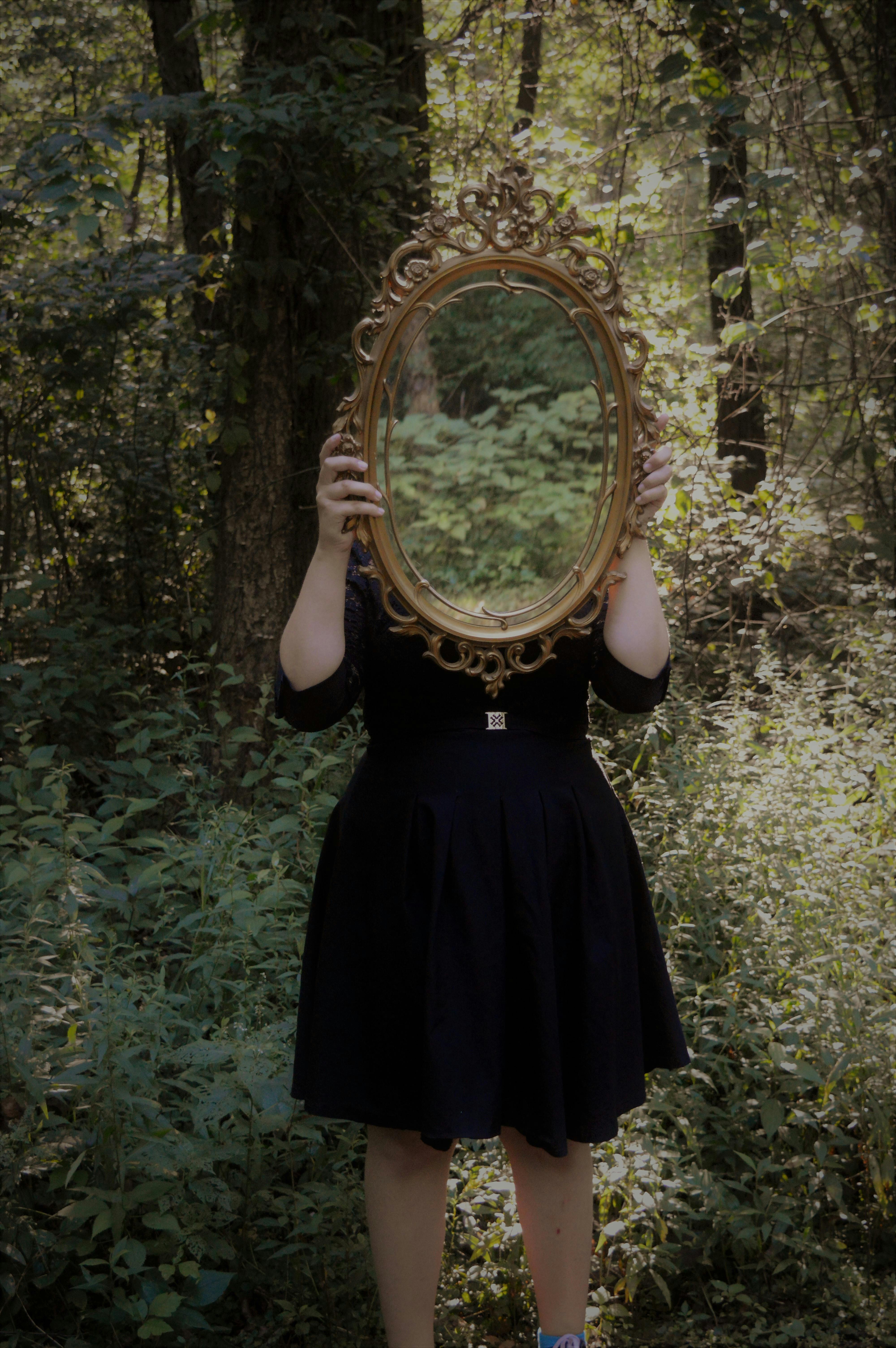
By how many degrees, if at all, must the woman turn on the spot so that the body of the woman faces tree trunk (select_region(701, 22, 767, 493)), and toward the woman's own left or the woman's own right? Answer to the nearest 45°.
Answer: approximately 180°

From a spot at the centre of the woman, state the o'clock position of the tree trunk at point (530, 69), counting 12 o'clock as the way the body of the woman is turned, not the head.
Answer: The tree trunk is roughly at 6 o'clock from the woman.

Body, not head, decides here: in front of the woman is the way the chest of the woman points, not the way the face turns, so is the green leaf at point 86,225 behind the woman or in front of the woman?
behind

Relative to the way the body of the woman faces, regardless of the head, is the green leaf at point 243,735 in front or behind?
behind

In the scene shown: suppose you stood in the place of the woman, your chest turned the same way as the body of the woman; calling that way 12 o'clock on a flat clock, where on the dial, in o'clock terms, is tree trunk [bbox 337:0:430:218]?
The tree trunk is roughly at 6 o'clock from the woman.

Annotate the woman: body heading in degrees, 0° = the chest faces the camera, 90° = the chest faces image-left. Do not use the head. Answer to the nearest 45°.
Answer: approximately 0°

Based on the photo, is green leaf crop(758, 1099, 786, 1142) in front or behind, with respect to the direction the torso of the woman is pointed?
behind
